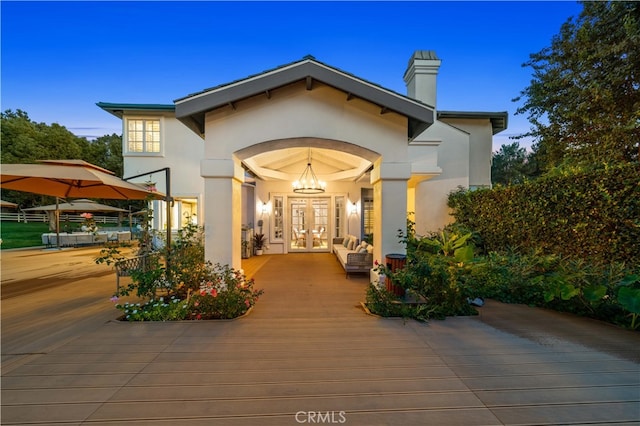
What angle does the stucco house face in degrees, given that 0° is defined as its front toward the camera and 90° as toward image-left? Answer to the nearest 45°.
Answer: approximately 0°

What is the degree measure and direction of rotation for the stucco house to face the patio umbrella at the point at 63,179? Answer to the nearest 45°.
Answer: approximately 90° to its right

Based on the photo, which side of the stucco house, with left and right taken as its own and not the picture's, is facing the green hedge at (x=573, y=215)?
left

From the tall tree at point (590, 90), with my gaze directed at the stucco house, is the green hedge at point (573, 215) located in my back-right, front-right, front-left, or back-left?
front-left

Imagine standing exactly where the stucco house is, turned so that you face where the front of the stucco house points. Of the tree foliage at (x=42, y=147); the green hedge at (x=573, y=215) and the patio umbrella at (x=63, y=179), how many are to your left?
1

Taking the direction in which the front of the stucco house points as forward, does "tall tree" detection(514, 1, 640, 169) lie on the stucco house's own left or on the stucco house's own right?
on the stucco house's own left
